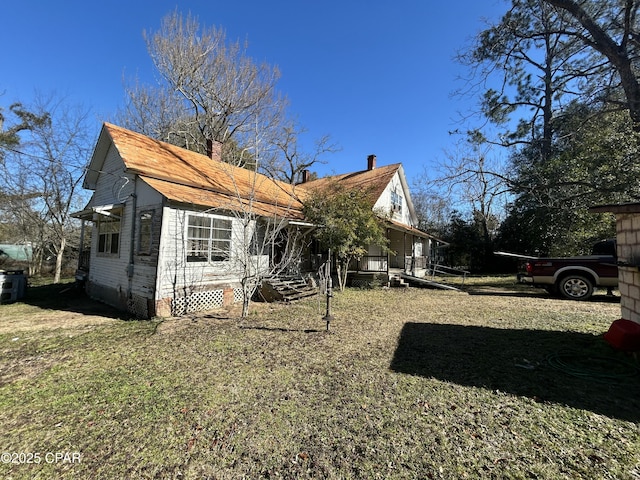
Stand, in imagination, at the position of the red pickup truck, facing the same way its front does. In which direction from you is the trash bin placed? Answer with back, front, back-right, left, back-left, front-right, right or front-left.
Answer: back-right

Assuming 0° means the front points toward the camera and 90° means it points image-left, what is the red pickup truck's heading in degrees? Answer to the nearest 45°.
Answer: approximately 270°
